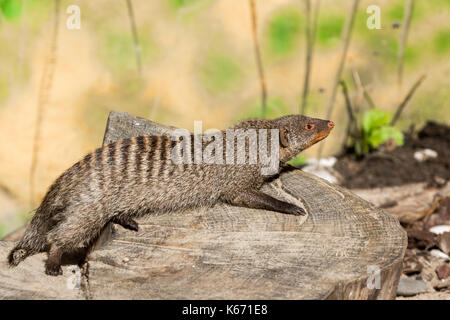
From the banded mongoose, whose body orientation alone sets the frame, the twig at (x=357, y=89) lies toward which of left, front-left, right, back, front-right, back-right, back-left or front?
front-left

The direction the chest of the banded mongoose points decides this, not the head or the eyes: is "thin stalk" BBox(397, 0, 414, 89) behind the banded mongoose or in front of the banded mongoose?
in front

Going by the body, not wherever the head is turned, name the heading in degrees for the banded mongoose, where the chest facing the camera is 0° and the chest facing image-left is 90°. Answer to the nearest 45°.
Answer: approximately 270°

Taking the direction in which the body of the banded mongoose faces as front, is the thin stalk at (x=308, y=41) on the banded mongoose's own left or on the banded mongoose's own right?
on the banded mongoose's own left

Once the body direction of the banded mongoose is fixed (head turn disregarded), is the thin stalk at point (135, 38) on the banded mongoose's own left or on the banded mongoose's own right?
on the banded mongoose's own left
